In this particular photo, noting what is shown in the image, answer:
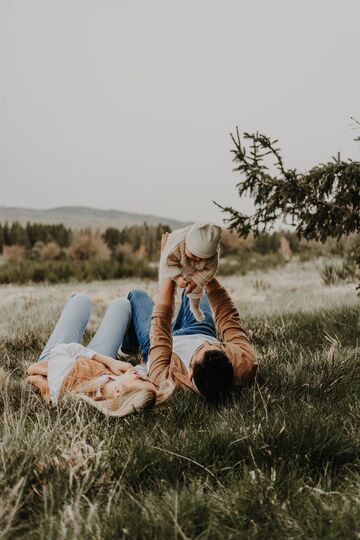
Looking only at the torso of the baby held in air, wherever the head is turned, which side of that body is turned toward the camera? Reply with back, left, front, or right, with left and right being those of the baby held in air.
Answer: front

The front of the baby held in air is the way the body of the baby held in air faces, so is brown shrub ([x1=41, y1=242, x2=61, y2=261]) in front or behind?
behind

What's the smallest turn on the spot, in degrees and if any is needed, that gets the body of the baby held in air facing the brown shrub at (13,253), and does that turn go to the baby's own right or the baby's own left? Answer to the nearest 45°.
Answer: approximately 180°

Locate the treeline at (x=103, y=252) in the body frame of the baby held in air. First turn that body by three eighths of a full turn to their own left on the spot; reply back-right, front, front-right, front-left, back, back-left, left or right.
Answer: front-left

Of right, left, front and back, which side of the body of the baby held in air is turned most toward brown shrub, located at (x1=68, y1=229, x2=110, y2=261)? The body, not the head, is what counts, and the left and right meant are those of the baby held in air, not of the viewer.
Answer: back
